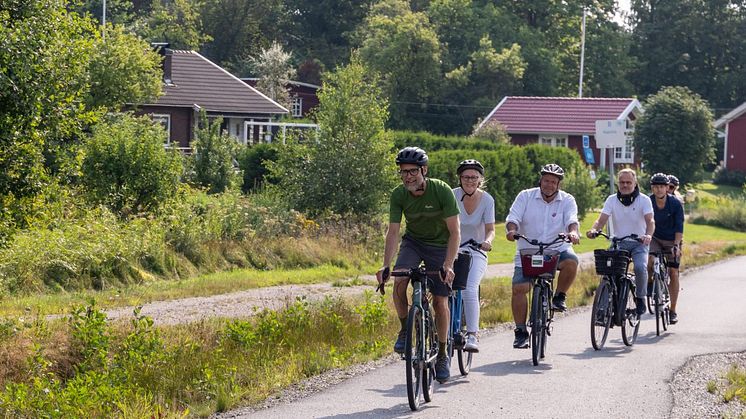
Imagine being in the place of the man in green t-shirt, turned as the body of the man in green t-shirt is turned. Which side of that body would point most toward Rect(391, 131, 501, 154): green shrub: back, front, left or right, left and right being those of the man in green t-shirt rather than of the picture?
back

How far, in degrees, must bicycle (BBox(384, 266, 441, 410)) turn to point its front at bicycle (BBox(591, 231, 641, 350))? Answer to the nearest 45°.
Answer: approximately 135° to its left

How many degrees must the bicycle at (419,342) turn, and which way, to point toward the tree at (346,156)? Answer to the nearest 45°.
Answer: approximately 180°

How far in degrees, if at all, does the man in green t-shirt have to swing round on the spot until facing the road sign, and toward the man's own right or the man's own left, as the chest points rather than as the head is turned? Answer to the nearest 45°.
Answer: approximately 180°

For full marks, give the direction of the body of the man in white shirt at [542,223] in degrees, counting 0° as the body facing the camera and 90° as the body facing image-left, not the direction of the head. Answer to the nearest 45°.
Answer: approximately 0°
